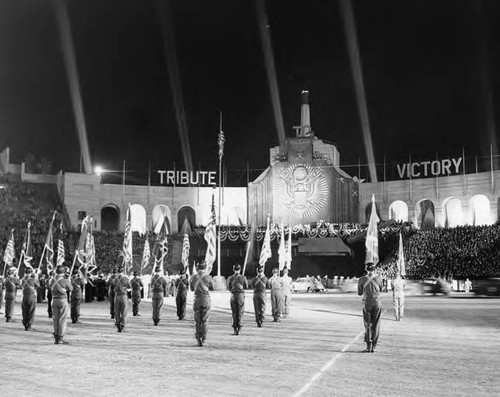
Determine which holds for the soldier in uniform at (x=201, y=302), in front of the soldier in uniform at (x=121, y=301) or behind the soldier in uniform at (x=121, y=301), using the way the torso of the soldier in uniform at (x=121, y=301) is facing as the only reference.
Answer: behind

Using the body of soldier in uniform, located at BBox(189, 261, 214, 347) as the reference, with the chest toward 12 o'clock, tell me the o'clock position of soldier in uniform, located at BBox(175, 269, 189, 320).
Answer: soldier in uniform, located at BBox(175, 269, 189, 320) is roughly at 12 o'clock from soldier in uniform, located at BBox(189, 261, 214, 347).

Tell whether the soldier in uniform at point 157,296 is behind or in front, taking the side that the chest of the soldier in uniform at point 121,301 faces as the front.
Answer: in front

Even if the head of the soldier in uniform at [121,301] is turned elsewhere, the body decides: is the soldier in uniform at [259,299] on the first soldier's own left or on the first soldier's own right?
on the first soldier's own right

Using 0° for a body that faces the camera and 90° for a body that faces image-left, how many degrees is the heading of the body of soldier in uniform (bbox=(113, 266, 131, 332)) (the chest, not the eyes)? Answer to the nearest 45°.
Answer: approximately 180°

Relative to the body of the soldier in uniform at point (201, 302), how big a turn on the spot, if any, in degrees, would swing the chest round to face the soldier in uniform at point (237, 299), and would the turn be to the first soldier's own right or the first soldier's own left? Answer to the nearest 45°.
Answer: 0° — they already face them

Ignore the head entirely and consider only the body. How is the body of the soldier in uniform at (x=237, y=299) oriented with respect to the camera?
away from the camera

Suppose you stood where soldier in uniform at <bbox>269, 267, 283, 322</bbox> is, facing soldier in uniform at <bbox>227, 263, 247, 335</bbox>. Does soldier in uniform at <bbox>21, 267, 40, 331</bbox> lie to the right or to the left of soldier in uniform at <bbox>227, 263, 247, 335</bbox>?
right

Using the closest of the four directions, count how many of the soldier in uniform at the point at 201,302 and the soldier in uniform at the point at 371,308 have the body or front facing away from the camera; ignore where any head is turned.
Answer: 2

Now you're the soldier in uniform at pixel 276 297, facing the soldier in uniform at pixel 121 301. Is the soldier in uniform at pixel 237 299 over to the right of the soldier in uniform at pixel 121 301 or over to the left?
left

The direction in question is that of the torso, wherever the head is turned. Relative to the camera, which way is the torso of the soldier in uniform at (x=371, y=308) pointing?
away from the camera

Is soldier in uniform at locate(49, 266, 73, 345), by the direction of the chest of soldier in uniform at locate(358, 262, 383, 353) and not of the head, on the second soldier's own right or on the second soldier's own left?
on the second soldier's own left

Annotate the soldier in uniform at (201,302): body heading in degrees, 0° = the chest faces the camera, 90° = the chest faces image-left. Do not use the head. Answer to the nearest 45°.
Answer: approximately 180°

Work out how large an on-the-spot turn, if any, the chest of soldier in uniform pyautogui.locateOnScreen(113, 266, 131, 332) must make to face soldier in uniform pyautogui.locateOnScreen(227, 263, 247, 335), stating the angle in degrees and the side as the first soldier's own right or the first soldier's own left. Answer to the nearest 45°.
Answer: approximately 135° to the first soldier's own right
